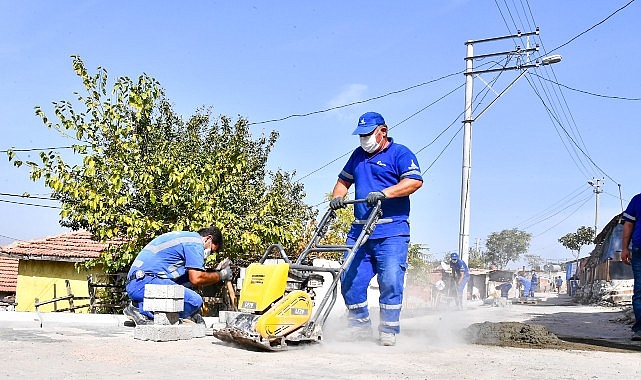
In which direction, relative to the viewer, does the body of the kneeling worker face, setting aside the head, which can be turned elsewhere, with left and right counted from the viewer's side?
facing to the right of the viewer

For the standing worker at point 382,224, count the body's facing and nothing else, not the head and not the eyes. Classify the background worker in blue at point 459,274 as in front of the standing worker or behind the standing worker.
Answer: behind

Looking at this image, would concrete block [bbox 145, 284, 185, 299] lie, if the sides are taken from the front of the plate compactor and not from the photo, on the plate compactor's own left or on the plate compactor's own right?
on the plate compactor's own right

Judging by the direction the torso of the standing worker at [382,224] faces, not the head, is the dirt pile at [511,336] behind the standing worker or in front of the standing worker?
behind

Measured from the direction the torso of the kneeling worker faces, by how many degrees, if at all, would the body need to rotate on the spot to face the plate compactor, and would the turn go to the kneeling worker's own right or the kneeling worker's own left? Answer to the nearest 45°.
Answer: approximately 45° to the kneeling worker's own right

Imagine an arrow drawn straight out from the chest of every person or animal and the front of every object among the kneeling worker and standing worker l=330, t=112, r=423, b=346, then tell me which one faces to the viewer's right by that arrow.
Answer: the kneeling worker

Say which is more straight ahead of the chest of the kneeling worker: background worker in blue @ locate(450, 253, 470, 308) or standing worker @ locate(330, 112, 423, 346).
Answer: the standing worker

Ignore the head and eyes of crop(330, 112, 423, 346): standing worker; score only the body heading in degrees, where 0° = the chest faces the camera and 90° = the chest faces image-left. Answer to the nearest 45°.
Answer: approximately 45°

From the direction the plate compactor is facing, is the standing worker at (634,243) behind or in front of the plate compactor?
behind

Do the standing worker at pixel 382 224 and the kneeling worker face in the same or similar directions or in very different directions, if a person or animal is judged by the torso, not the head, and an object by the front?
very different directions
